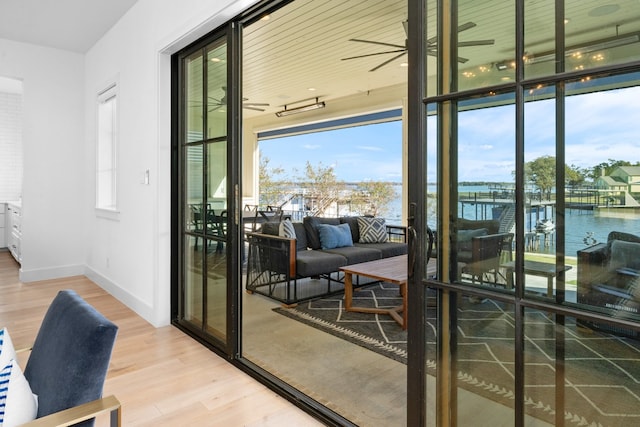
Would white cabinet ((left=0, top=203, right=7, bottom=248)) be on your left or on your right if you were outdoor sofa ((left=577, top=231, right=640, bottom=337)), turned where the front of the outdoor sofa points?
on your right

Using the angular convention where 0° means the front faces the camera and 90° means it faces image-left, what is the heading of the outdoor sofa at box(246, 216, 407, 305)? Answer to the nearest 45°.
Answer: approximately 315°

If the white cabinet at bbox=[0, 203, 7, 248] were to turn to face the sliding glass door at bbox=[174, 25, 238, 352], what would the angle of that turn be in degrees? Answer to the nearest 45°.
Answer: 0° — it already faces it

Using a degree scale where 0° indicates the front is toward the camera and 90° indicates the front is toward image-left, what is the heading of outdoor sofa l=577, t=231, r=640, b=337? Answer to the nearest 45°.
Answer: approximately 45°

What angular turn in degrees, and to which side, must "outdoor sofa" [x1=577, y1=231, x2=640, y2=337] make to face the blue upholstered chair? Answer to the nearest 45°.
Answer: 0° — it already faces it

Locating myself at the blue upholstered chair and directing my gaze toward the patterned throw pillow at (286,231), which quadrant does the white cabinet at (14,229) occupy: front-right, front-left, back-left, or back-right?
front-left
